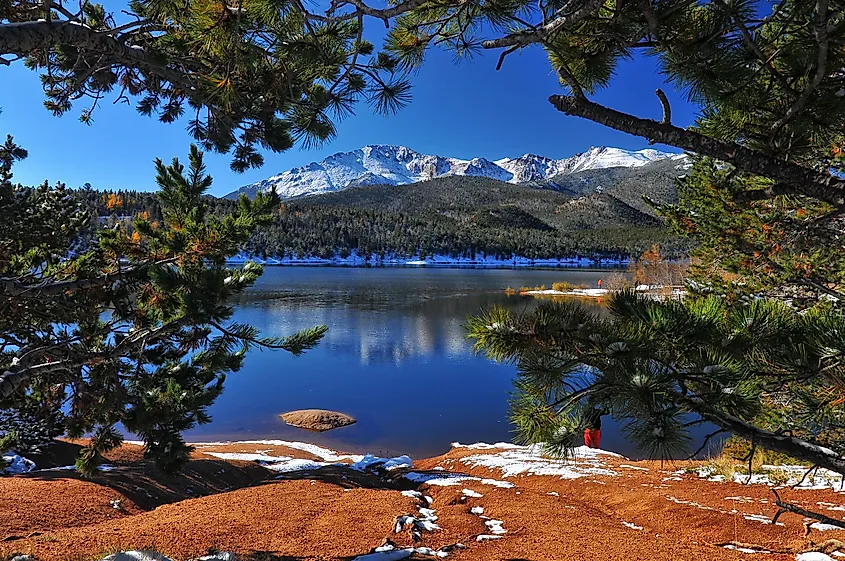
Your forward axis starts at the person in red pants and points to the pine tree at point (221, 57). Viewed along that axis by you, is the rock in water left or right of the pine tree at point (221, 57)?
right
